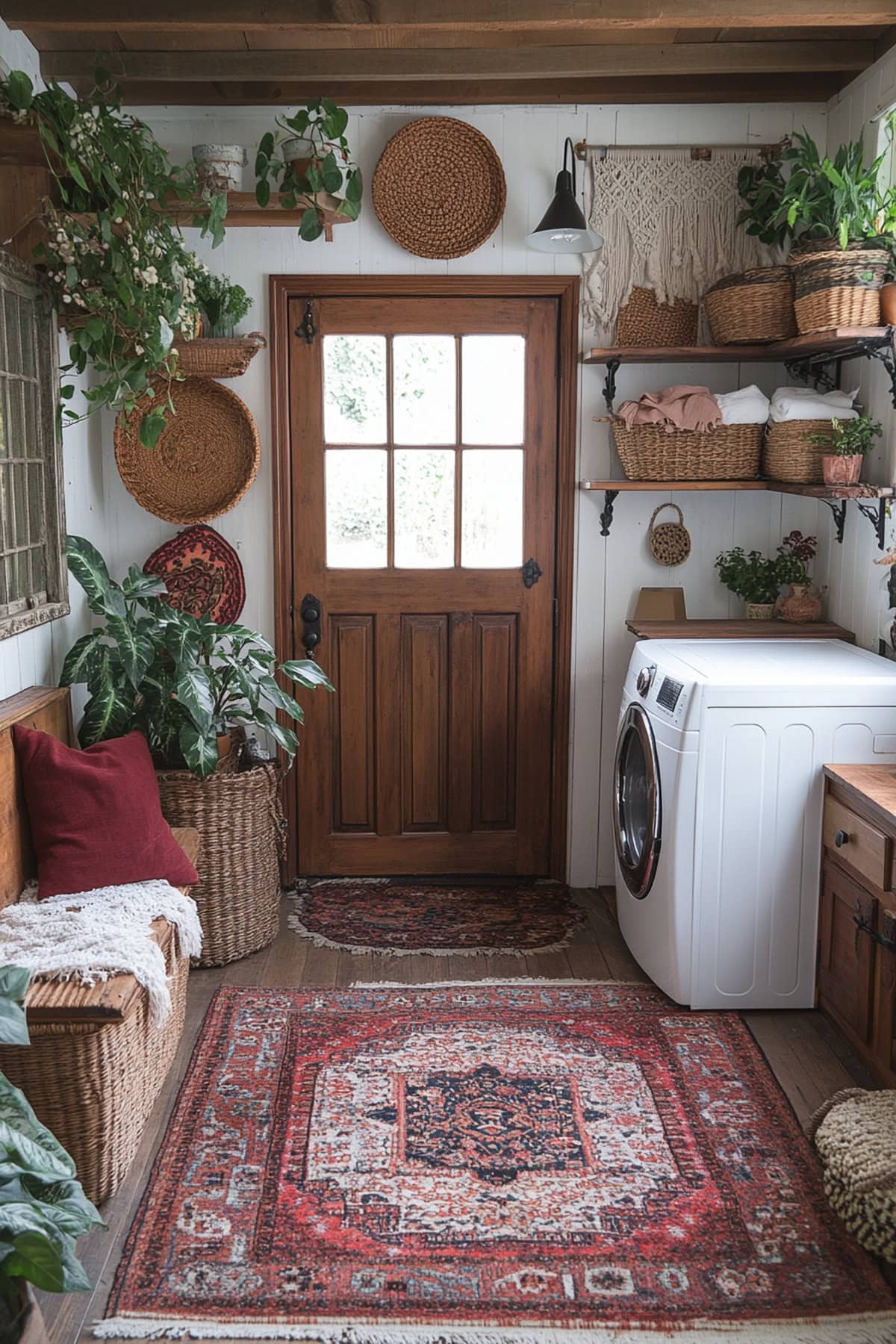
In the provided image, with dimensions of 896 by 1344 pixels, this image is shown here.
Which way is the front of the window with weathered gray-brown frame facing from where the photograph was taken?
facing to the right of the viewer

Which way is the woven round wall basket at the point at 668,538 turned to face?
toward the camera

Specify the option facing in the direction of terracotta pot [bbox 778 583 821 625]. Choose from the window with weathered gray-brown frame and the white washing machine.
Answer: the window with weathered gray-brown frame

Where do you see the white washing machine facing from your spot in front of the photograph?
facing to the left of the viewer

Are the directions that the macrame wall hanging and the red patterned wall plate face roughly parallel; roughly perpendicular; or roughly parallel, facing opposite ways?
roughly parallel

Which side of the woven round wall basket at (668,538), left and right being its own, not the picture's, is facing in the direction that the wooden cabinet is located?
front

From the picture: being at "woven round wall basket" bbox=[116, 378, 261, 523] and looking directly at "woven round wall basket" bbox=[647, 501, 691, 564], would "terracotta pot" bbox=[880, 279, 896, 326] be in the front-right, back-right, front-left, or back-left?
front-right

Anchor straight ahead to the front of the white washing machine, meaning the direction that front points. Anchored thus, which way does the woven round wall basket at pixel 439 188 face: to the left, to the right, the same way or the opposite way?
to the left

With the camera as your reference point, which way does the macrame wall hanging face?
facing the viewer

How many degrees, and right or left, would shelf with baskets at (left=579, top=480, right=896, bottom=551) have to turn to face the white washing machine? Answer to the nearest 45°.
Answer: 0° — it already faces it

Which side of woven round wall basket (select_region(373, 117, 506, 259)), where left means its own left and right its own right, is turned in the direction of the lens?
front

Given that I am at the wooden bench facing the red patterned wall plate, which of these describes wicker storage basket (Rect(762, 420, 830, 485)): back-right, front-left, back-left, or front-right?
front-right

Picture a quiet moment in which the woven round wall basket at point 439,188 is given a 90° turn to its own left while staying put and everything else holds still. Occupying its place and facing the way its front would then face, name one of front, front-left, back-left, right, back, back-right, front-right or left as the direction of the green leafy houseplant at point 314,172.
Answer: back-right
